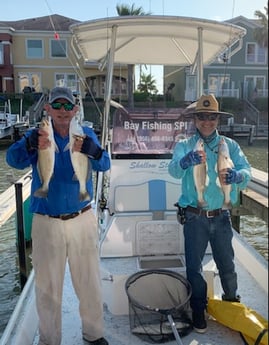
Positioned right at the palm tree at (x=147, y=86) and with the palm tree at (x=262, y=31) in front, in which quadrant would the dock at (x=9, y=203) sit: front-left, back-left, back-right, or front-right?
back-right

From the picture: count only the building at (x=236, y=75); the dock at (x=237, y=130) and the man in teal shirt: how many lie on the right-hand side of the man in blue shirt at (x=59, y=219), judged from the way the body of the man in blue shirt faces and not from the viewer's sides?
0

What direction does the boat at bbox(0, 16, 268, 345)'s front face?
toward the camera

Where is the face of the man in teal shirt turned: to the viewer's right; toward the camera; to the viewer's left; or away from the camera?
toward the camera

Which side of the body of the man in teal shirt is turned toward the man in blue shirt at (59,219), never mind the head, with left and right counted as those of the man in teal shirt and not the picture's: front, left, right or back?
right

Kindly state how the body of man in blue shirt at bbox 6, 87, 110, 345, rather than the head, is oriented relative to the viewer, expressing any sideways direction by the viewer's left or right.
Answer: facing the viewer

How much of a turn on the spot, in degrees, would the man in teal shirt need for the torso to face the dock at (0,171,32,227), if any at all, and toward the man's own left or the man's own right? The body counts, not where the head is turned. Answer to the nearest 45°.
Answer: approximately 135° to the man's own right

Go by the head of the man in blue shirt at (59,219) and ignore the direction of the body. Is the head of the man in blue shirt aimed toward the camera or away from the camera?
toward the camera
